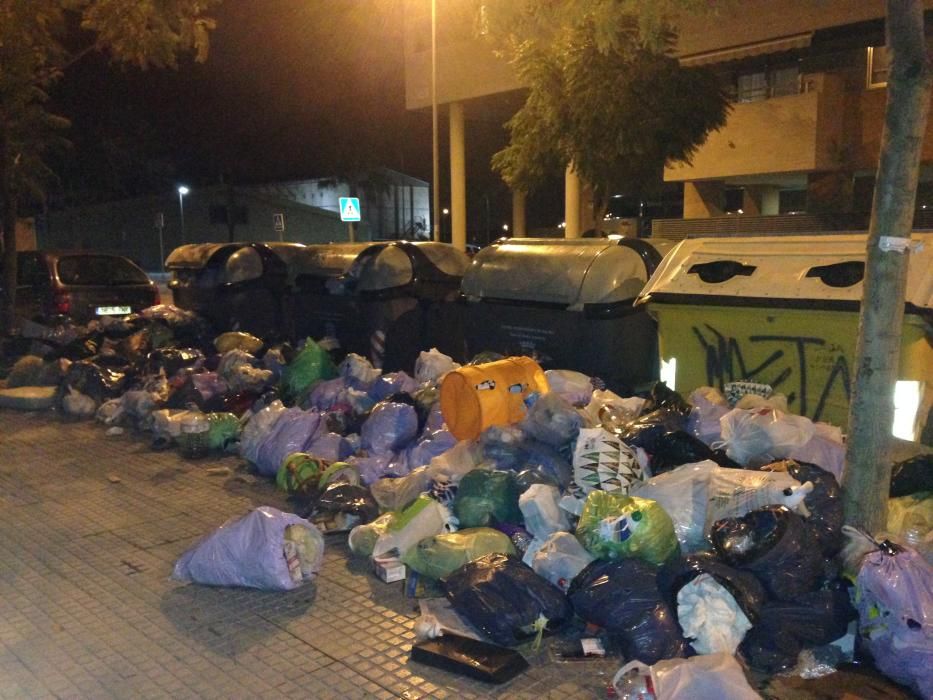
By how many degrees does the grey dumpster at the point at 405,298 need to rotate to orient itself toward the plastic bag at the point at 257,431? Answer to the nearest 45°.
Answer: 0° — it already faces it

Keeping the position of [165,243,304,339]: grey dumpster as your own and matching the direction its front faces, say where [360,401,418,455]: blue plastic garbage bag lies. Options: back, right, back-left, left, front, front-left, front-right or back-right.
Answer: front-left

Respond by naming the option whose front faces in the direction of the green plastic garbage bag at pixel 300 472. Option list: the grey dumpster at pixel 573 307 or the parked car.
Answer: the grey dumpster

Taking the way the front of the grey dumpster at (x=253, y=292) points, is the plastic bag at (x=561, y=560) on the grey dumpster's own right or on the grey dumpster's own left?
on the grey dumpster's own left

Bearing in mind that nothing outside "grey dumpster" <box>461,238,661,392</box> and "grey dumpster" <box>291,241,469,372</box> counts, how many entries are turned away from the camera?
0

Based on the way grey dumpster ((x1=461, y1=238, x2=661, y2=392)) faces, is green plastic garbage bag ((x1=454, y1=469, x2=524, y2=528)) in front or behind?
in front

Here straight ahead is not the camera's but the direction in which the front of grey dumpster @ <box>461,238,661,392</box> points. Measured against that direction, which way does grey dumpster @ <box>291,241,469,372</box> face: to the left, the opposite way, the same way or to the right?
the same way

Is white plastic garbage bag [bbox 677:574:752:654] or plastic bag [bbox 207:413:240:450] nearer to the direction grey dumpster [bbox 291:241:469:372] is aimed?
the plastic bag

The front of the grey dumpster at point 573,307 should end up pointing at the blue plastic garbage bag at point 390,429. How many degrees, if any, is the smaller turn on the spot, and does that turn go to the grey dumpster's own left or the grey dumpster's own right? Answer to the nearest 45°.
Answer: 0° — it already faces it

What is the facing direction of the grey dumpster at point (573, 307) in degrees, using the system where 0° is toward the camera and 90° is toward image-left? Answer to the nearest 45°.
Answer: approximately 45°

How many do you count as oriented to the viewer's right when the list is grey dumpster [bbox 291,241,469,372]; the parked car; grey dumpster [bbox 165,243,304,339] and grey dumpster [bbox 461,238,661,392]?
0

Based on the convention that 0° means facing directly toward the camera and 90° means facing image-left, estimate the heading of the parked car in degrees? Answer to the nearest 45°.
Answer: approximately 135°

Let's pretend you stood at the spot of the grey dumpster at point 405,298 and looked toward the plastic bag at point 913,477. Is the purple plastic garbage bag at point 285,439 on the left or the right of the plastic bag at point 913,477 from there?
right

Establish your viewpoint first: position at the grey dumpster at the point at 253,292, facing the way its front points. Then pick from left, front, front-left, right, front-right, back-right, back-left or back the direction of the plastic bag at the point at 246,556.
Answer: front-left

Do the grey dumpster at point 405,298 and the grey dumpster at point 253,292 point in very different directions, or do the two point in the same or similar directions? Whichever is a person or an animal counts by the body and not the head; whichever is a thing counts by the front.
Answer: same or similar directions

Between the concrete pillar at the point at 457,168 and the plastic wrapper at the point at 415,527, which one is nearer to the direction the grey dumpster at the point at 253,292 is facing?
the plastic wrapper

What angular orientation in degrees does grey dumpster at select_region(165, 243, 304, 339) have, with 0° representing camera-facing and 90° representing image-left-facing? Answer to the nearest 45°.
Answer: approximately 45°

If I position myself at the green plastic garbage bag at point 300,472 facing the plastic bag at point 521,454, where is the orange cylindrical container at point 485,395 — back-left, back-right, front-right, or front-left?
front-left
